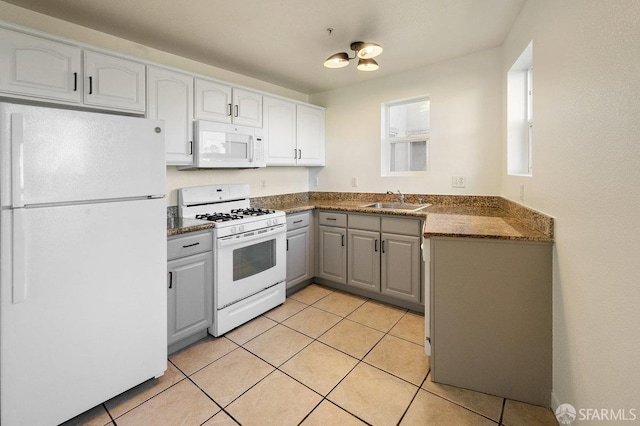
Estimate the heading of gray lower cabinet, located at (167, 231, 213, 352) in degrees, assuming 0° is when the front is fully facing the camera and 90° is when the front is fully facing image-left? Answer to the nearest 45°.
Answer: approximately 315°

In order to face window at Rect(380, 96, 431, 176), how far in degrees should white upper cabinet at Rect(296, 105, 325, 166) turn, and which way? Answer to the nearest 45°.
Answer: approximately 45° to its left

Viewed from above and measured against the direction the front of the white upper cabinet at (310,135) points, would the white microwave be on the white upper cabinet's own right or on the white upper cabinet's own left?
on the white upper cabinet's own right

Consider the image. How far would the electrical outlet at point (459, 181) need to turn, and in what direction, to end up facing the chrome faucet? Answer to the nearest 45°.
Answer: approximately 90° to its right

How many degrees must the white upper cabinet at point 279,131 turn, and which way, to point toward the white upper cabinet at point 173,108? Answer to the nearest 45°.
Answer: approximately 90° to its right

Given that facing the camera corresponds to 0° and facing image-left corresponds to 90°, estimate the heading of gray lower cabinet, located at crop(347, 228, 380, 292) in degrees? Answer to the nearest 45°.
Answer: approximately 45°

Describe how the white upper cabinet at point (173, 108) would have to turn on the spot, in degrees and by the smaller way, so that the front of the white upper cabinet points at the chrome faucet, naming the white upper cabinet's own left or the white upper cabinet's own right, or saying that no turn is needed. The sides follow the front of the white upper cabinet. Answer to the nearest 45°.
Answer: approximately 45° to the white upper cabinet's own left

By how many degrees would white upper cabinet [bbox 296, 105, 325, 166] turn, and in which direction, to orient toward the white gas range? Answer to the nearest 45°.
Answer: approximately 90° to its right

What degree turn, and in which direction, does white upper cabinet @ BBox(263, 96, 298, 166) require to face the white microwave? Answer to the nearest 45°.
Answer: approximately 90° to its right

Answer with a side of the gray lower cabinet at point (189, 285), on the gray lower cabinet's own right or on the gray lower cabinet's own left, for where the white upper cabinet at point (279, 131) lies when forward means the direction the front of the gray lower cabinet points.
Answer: on the gray lower cabinet's own left
